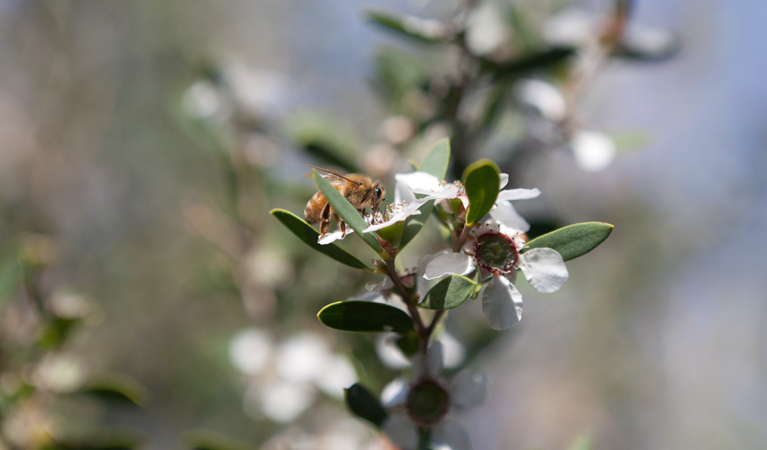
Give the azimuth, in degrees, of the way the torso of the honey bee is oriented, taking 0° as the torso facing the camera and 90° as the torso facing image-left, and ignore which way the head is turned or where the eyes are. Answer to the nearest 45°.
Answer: approximately 270°
